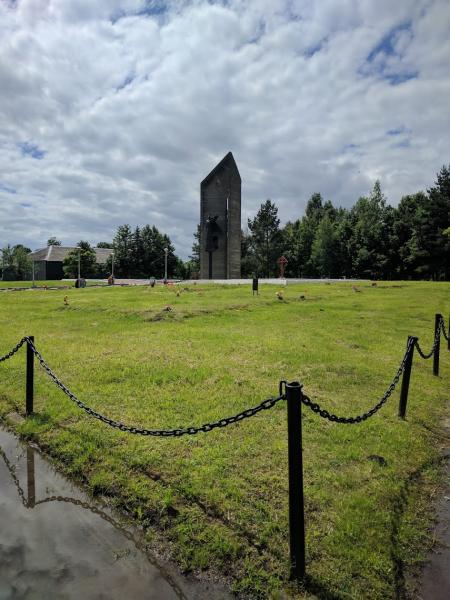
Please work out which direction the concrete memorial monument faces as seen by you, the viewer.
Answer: facing the viewer and to the left of the viewer
